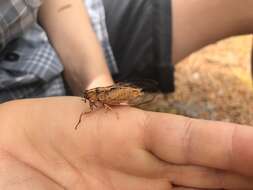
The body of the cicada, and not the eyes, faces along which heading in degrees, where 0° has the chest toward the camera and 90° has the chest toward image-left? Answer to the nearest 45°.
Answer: approximately 90°
